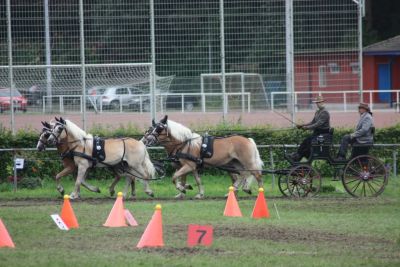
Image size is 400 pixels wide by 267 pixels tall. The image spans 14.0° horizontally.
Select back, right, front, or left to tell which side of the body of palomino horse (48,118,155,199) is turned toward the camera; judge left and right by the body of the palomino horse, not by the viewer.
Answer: left

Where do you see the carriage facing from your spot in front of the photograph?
facing to the left of the viewer

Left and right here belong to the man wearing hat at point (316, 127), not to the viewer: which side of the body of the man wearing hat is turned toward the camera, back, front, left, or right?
left

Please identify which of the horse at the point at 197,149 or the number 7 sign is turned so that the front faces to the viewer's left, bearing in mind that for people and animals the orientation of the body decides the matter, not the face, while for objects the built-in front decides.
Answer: the horse

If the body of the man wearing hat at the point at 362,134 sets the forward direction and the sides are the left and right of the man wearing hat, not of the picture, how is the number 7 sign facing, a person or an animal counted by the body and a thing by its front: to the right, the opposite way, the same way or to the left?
to the left

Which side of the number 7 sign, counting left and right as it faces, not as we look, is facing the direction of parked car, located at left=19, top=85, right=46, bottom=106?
back

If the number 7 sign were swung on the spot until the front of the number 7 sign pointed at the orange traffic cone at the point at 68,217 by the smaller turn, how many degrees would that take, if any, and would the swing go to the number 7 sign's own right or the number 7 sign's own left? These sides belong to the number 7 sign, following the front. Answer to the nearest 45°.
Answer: approximately 135° to the number 7 sign's own right

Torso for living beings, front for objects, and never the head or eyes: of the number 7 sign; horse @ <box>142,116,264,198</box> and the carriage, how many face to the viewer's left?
2

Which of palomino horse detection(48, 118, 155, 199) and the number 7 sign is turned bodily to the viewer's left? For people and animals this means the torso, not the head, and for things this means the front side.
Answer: the palomino horse

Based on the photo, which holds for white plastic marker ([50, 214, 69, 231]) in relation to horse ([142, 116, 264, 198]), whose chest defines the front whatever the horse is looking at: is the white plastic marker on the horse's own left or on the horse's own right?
on the horse's own left

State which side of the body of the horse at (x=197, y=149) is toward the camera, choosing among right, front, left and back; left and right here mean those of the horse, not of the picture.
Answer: left

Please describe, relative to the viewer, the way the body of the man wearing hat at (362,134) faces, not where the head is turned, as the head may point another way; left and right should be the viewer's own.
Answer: facing to the left of the viewer

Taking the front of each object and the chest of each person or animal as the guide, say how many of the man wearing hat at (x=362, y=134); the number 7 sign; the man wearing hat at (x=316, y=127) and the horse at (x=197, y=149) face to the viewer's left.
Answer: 3
